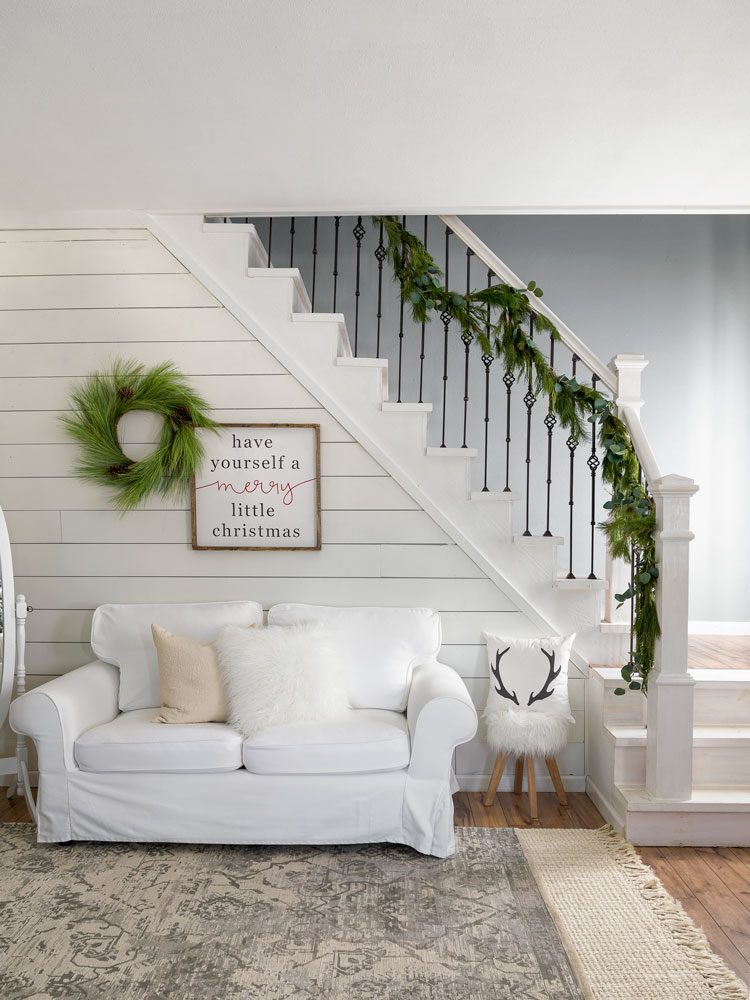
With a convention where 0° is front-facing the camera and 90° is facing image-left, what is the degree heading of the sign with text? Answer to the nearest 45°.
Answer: approximately 0°

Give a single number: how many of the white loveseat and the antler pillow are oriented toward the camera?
2

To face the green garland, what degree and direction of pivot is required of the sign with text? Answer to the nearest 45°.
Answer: approximately 90° to its left

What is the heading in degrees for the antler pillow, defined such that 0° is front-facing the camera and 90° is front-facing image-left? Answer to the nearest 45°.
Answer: approximately 0°

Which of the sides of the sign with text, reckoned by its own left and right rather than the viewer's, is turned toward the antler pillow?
left
